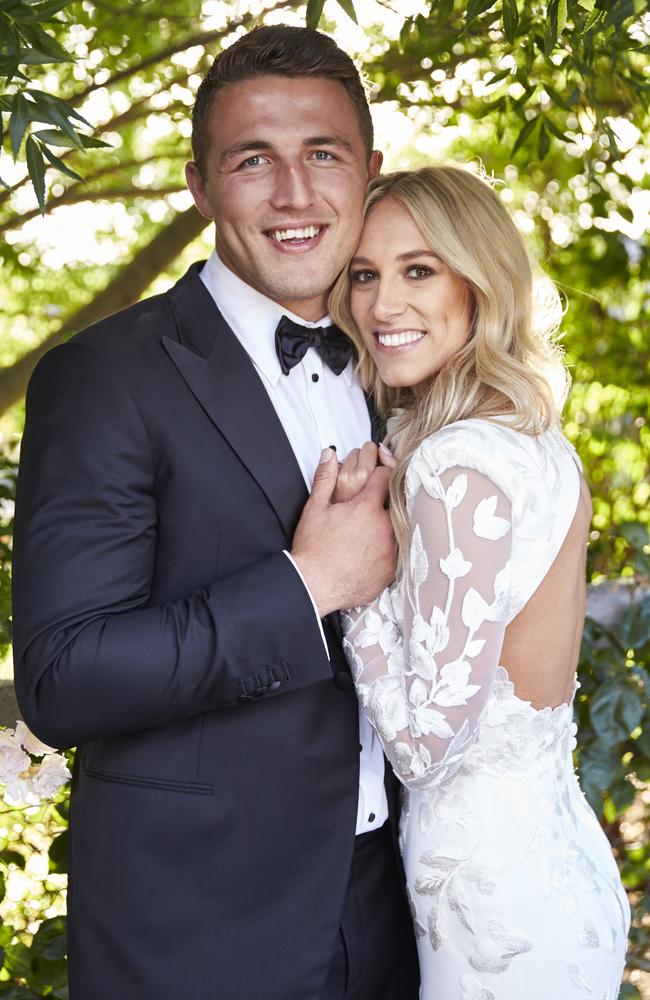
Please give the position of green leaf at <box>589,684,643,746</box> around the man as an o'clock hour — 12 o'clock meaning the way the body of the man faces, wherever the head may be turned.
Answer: The green leaf is roughly at 9 o'clock from the man.

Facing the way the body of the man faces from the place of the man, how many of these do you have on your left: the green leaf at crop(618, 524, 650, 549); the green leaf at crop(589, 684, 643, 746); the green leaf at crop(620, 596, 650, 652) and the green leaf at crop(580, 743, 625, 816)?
4

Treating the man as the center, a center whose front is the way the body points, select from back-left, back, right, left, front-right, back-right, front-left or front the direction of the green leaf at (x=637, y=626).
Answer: left

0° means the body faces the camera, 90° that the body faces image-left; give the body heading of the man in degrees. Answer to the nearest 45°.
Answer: approximately 315°

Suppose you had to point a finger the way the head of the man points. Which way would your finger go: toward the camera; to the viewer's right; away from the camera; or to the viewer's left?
toward the camera

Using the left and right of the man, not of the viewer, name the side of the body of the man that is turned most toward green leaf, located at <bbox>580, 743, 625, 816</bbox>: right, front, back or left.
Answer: left

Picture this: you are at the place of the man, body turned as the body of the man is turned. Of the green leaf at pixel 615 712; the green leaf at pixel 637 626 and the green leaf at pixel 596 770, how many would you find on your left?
3

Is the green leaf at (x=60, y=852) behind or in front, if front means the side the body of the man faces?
behind

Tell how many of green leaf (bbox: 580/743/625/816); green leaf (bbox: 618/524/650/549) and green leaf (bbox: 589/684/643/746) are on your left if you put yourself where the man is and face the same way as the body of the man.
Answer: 3
